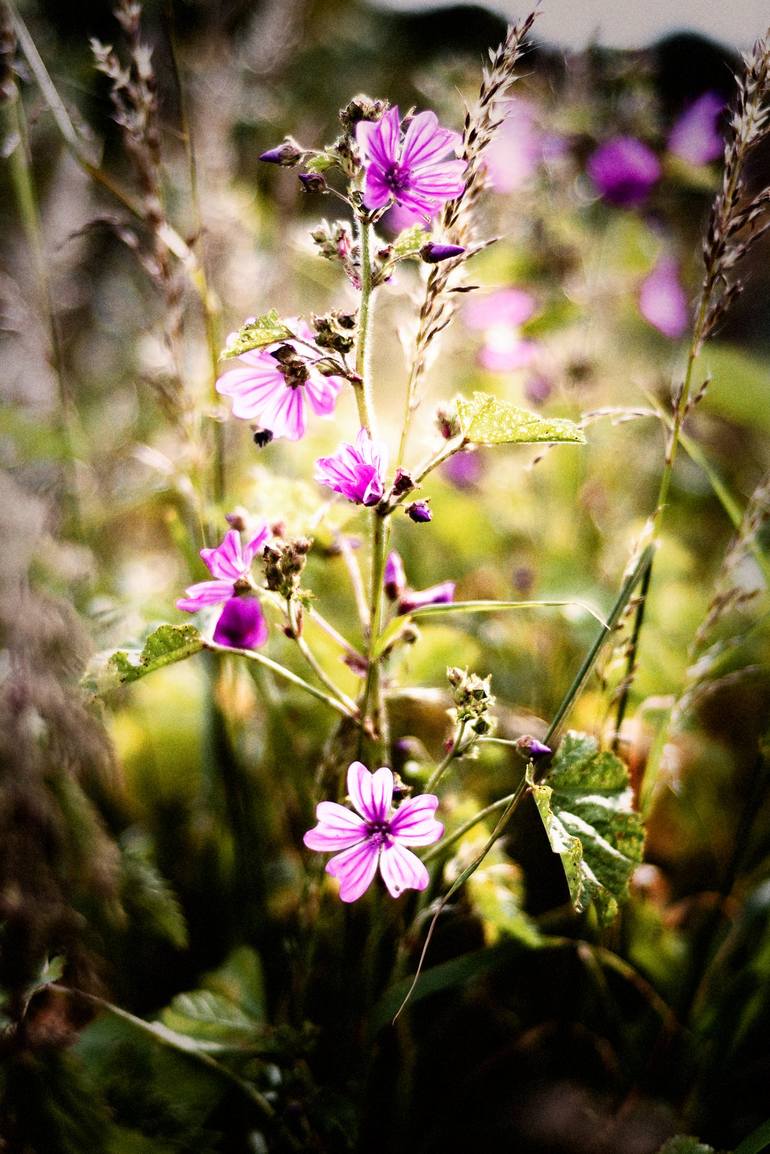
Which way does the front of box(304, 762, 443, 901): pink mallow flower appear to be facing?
toward the camera

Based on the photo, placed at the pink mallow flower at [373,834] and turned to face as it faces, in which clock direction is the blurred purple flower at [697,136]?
The blurred purple flower is roughly at 7 o'clock from the pink mallow flower.
